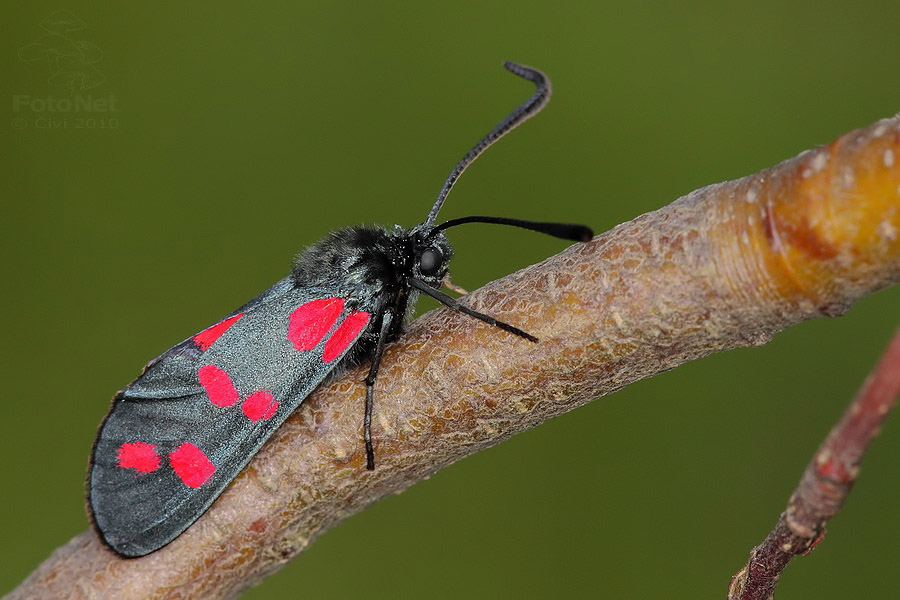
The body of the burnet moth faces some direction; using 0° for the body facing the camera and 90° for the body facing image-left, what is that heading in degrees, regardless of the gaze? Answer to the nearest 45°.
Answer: approximately 270°

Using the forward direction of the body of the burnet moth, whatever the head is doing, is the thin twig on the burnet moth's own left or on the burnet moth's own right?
on the burnet moth's own right
